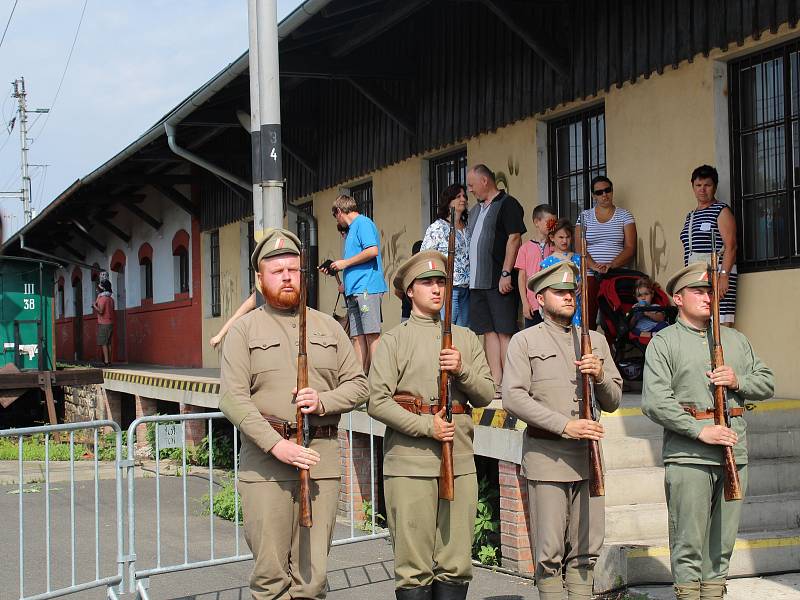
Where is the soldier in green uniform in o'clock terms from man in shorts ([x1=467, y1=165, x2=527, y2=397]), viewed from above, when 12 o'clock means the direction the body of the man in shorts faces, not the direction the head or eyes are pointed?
The soldier in green uniform is roughly at 10 o'clock from the man in shorts.

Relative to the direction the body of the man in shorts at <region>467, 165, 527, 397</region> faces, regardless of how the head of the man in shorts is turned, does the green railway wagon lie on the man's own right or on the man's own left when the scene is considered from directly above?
on the man's own right

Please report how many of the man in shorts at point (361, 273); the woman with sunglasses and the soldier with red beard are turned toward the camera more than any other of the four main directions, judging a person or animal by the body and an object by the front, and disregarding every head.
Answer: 2

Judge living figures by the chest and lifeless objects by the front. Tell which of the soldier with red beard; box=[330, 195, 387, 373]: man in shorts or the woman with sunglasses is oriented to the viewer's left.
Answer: the man in shorts

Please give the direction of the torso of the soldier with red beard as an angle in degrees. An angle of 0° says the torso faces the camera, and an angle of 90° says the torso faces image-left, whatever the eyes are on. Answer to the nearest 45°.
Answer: approximately 0°

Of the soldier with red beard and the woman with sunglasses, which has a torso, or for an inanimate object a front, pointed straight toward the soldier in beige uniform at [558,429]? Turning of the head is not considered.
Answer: the woman with sunglasses

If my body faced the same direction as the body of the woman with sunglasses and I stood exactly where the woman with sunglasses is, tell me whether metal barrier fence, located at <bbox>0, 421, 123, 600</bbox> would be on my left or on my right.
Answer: on my right

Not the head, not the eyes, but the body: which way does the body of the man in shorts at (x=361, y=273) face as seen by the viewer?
to the viewer's left

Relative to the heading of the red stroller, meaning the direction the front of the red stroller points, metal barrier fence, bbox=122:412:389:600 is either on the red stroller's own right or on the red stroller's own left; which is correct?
on the red stroller's own right

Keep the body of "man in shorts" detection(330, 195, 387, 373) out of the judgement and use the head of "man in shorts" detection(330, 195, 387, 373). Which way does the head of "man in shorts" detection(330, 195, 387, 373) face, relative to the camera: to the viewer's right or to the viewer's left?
to the viewer's left

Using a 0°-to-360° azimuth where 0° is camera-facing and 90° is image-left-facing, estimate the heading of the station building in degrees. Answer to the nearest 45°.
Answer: approximately 45°

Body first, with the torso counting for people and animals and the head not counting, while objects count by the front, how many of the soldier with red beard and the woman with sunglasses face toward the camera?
2

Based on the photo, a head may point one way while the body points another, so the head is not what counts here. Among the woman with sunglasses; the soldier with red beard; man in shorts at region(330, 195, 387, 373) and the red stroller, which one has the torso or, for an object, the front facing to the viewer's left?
the man in shorts

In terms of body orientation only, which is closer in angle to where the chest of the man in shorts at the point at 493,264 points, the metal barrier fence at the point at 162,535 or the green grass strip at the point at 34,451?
the metal barrier fence
